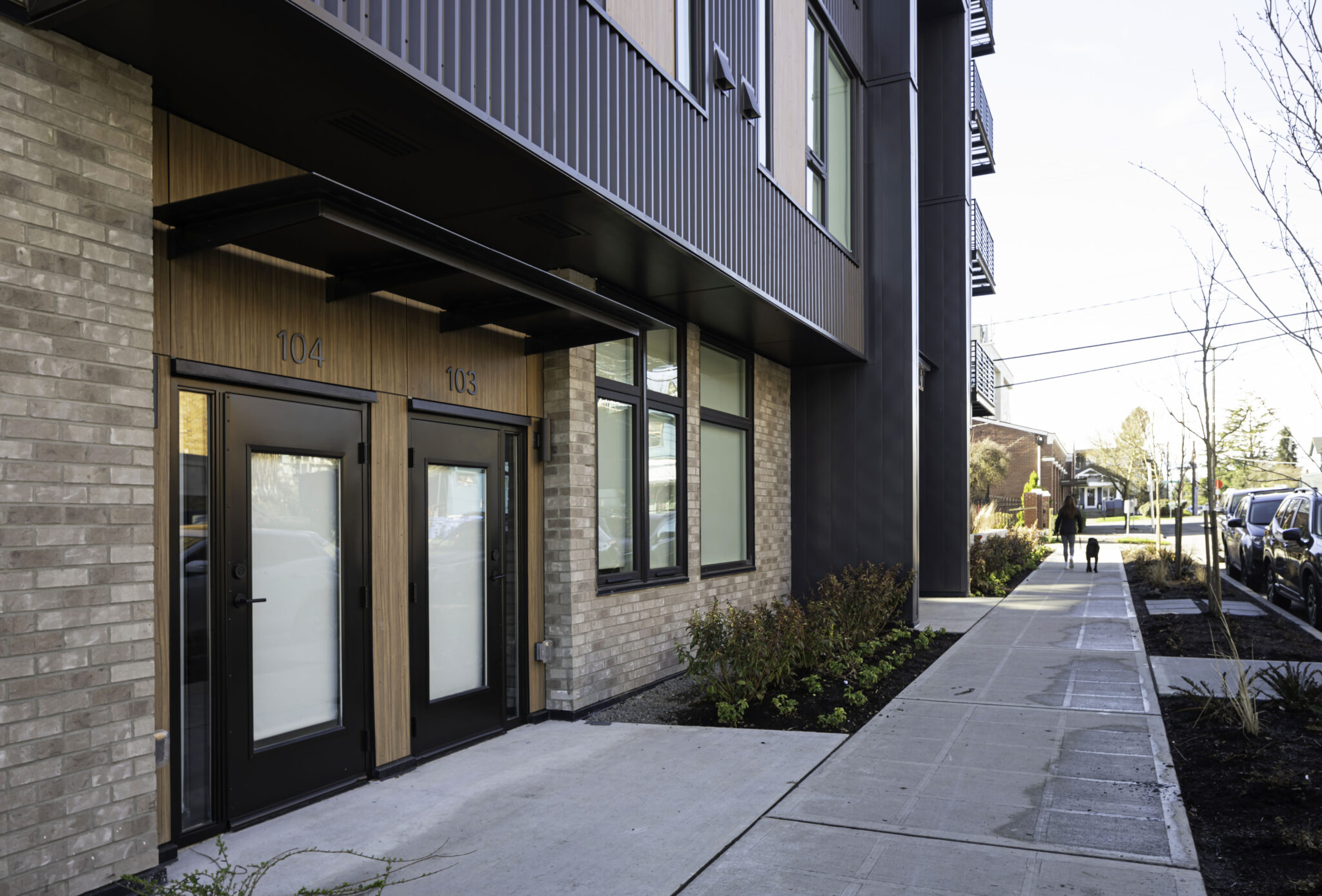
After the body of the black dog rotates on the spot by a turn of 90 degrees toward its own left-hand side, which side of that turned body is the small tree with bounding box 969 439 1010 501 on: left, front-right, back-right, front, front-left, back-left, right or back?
left

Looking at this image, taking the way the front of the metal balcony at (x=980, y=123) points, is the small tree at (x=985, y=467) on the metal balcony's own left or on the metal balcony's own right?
on the metal balcony's own left

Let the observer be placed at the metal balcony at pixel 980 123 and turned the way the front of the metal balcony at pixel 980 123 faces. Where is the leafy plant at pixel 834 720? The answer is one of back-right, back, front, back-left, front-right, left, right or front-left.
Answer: right

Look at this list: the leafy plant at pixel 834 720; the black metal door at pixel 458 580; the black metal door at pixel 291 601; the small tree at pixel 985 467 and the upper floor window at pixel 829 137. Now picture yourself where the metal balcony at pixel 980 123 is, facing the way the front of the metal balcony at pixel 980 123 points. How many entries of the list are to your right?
4

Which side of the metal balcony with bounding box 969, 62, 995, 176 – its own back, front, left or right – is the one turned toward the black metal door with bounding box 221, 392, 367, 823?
right

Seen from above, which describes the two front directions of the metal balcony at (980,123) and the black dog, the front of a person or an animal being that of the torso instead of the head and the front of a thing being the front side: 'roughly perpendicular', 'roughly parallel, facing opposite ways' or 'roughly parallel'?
roughly perpendicular

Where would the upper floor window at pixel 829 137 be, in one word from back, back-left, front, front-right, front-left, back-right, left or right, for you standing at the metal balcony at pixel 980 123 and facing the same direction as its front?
right

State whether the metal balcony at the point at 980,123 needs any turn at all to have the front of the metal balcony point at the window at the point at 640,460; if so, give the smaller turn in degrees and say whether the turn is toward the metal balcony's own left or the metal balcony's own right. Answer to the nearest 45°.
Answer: approximately 90° to the metal balcony's own right

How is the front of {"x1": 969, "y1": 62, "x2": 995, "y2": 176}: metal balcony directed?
to the viewer's right
